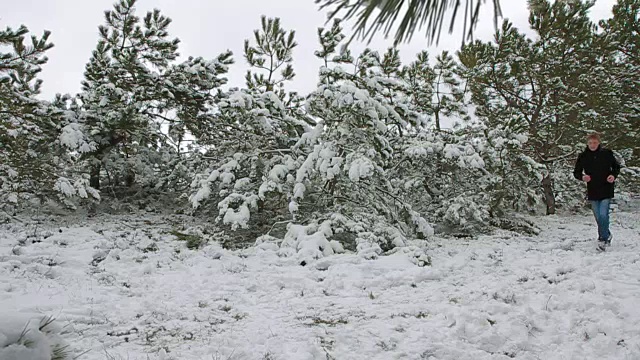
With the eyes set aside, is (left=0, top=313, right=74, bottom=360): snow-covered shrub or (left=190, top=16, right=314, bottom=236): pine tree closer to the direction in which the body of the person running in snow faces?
the snow-covered shrub

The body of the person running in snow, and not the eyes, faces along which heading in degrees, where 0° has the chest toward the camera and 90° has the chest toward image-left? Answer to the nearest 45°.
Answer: approximately 0°

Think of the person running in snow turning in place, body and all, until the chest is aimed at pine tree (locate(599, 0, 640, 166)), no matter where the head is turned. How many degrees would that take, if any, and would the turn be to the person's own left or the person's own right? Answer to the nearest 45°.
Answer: approximately 180°

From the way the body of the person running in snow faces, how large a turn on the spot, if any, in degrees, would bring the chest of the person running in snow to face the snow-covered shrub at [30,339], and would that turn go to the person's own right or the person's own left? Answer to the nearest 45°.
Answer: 0° — they already face it

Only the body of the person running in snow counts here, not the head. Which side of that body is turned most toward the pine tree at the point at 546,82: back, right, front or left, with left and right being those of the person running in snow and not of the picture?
back

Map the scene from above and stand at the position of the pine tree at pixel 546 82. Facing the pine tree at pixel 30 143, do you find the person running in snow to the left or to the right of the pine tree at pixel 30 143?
left

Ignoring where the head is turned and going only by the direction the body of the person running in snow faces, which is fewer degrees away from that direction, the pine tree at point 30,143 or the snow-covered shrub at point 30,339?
the snow-covered shrub

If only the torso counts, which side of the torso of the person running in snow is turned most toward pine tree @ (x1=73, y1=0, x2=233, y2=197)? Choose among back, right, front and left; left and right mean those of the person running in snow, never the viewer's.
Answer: right

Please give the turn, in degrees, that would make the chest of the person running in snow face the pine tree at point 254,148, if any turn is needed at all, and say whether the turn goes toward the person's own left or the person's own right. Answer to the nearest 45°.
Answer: approximately 90° to the person's own right

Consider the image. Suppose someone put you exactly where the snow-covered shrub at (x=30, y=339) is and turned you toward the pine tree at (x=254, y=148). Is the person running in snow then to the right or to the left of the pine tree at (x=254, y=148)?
right
